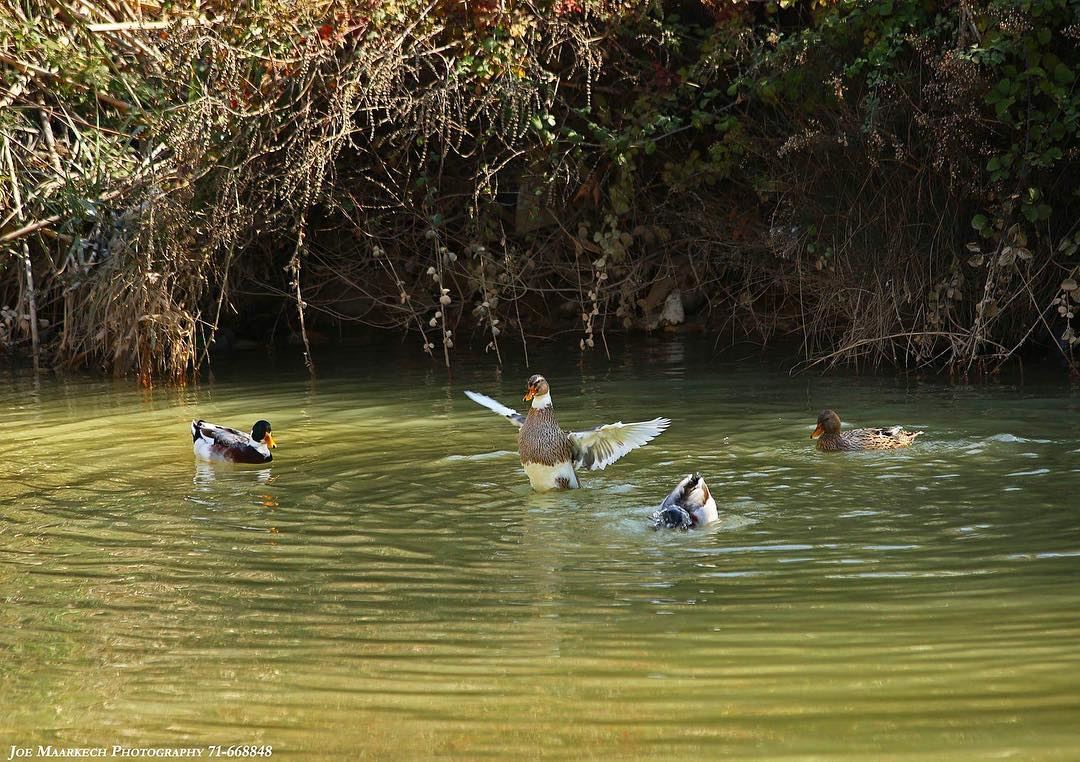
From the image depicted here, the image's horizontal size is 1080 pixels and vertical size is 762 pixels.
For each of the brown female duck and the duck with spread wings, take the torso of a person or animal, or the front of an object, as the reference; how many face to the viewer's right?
0

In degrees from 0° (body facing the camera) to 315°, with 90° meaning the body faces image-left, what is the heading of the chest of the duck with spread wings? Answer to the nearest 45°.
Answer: approximately 45°

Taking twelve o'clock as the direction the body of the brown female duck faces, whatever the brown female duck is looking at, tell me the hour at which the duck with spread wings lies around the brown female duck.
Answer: The duck with spread wings is roughly at 11 o'clock from the brown female duck.

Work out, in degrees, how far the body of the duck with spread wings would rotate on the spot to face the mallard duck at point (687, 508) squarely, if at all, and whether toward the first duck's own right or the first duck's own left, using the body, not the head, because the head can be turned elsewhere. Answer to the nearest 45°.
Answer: approximately 90° to the first duck's own left

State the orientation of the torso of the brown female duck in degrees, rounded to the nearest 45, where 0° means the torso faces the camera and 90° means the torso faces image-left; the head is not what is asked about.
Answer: approximately 90°

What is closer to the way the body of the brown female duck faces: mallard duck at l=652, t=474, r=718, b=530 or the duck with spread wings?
the duck with spread wings

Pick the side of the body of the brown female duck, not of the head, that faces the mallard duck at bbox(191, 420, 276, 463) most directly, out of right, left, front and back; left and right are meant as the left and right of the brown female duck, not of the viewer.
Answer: front

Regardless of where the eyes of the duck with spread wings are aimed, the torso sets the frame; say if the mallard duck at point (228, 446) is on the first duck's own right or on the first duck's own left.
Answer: on the first duck's own right

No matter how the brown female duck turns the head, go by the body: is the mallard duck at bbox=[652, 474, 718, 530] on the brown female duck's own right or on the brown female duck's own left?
on the brown female duck's own left

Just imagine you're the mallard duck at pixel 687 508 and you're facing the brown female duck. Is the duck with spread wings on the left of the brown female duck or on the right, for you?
left
